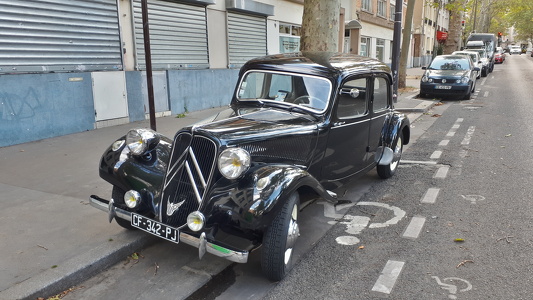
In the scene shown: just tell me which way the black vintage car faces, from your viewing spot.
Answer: facing the viewer and to the left of the viewer

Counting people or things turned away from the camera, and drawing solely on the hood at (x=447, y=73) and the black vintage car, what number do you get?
0

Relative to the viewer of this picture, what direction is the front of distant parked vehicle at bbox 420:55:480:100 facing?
facing the viewer

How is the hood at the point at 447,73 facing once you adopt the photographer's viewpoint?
facing the viewer

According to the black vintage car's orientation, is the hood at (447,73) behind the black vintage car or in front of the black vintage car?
behind

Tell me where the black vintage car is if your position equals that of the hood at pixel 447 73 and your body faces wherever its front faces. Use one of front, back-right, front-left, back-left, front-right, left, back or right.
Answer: front

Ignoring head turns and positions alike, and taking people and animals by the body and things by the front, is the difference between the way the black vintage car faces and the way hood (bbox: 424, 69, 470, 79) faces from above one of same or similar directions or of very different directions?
same or similar directions

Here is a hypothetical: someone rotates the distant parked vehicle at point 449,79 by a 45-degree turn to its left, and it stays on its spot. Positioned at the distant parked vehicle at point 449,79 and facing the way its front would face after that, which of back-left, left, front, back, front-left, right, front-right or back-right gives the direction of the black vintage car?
front-right
